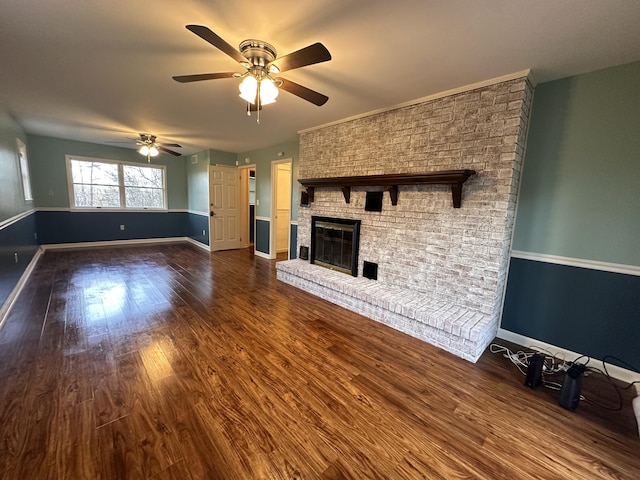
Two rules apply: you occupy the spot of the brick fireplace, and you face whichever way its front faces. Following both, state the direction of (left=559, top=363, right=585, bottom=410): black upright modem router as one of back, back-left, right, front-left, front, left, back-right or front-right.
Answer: left

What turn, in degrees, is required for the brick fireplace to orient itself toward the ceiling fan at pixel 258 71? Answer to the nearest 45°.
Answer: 0° — it already faces it

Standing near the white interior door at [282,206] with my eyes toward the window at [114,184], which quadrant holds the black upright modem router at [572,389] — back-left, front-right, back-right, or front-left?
back-left

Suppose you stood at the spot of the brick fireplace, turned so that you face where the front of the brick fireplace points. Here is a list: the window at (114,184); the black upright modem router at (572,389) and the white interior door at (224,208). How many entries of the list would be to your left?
1

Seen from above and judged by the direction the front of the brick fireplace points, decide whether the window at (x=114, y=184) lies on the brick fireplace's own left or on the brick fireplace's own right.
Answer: on the brick fireplace's own right

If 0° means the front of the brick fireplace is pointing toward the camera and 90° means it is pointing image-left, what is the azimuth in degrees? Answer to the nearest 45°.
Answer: approximately 45°

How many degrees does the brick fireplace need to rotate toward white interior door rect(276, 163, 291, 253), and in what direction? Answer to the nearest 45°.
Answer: approximately 90° to its right

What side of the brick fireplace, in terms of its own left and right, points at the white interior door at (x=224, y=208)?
right

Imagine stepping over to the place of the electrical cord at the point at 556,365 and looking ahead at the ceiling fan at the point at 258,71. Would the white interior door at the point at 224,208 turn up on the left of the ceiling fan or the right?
right
